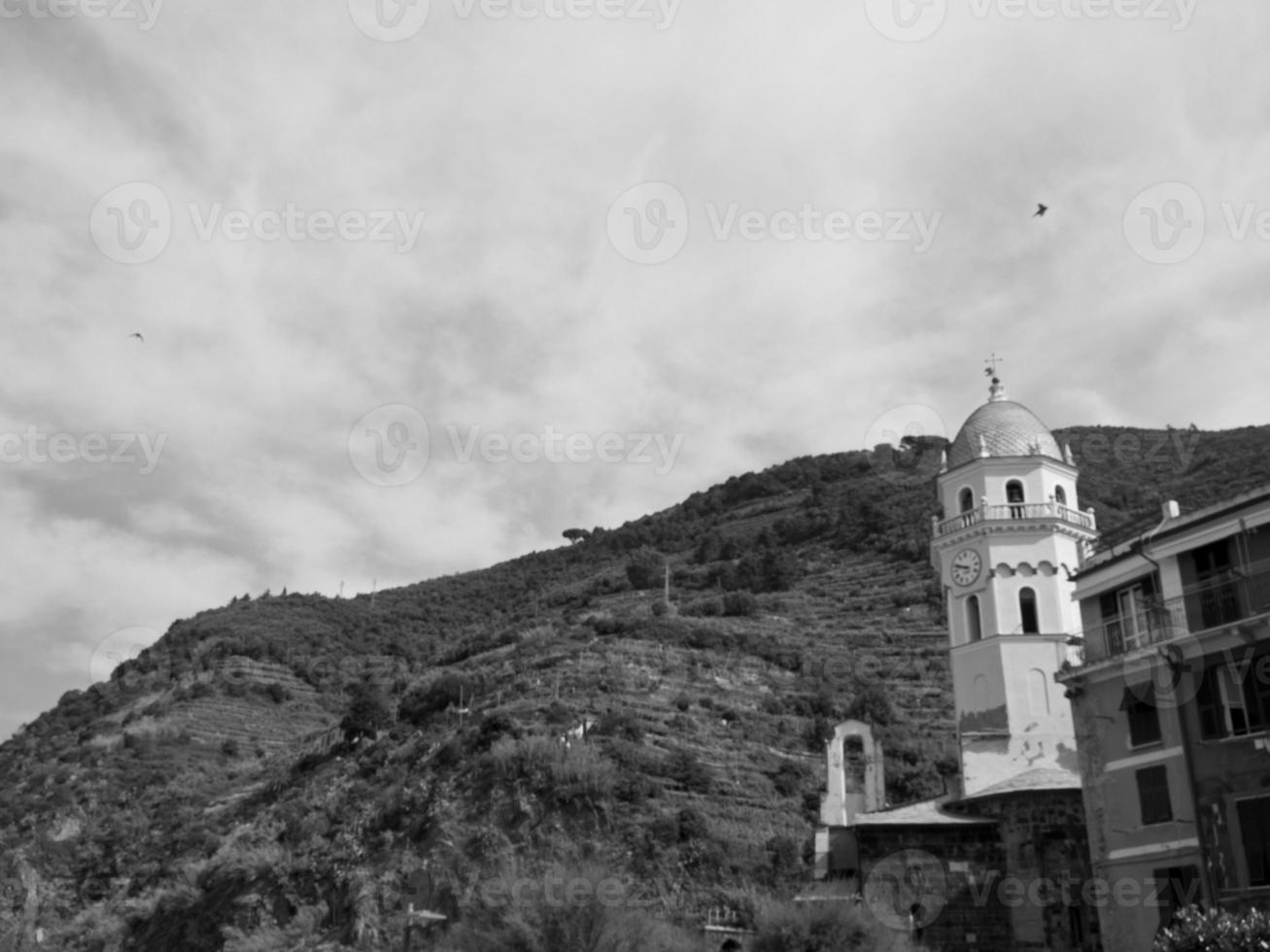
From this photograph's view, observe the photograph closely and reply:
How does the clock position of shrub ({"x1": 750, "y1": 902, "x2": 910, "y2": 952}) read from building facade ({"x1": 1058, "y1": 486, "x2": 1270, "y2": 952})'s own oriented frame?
The shrub is roughly at 2 o'clock from the building facade.

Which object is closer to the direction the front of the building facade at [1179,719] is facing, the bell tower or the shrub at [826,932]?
the shrub

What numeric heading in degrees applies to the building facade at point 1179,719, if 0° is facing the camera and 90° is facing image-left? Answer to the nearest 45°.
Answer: approximately 45°

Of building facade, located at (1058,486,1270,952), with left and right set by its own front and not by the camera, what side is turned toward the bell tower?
right

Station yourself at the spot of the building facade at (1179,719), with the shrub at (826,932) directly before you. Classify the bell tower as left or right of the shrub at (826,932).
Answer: right
